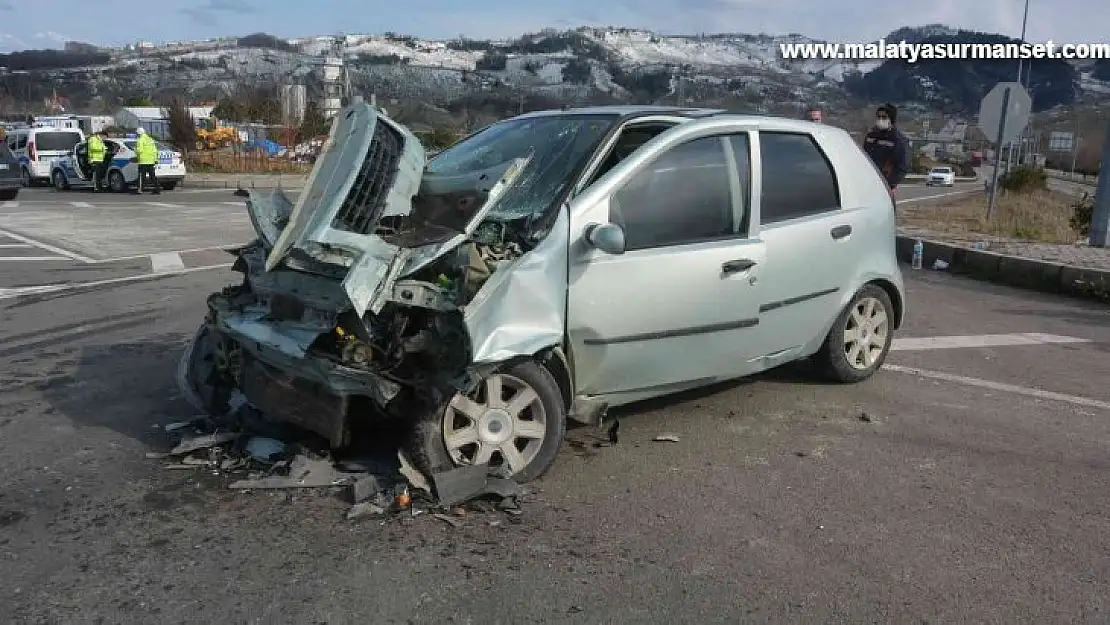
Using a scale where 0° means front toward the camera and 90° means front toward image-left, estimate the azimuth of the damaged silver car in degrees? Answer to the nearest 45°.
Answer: approximately 45°

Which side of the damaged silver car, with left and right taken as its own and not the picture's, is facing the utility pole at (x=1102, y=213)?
back

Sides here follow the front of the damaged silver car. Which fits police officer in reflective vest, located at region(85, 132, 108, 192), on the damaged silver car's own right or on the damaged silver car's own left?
on the damaged silver car's own right

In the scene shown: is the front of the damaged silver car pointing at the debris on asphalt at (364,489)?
yes

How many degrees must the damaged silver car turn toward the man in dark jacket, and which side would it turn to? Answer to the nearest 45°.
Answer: approximately 180°

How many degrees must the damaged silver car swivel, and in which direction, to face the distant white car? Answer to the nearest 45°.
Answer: approximately 180°

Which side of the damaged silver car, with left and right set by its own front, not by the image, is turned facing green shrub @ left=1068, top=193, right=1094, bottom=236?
back

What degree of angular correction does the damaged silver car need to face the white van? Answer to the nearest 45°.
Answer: approximately 90° to its right
